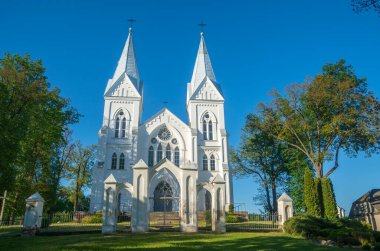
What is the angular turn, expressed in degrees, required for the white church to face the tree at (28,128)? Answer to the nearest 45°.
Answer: approximately 45° to its right

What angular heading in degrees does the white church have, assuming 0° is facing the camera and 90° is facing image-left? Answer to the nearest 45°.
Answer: approximately 0°

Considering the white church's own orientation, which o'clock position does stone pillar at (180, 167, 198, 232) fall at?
The stone pillar is roughly at 12 o'clock from the white church.

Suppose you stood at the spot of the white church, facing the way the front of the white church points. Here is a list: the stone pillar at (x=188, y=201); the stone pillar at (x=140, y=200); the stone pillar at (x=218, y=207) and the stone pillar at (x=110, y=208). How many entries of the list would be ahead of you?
4

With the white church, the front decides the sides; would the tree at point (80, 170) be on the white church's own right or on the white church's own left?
on the white church's own right

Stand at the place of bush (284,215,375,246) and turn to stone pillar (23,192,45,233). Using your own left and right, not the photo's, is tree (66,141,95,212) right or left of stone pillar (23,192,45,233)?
right

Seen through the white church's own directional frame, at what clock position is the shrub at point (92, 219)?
The shrub is roughly at 1 o'clock from the white church.

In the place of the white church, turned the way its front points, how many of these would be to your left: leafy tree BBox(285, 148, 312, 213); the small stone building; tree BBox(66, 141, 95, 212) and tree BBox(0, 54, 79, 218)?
2

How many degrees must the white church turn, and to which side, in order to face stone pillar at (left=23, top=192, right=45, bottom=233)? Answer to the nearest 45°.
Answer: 0° — it already faces it

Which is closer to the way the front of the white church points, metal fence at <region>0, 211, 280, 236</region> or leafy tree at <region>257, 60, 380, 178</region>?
the metal fence

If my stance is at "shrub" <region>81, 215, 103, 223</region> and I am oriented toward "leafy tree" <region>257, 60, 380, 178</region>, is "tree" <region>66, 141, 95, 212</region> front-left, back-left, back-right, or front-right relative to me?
back-left

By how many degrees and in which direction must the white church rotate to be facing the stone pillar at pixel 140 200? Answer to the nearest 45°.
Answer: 0° — it already faces it

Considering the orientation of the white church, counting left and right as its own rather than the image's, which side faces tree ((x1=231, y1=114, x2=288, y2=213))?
left
